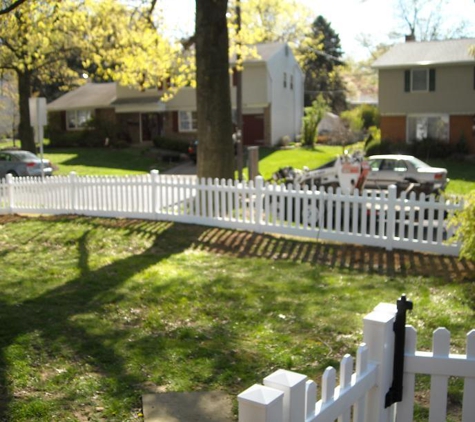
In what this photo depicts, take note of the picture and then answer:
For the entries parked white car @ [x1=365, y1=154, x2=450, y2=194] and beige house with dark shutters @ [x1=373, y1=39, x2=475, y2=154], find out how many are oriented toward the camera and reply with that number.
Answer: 1

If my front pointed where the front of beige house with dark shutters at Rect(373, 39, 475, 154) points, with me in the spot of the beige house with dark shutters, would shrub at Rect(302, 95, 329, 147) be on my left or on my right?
on my right

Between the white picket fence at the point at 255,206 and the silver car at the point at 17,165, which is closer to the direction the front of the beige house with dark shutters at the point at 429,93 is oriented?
the white picket fence
